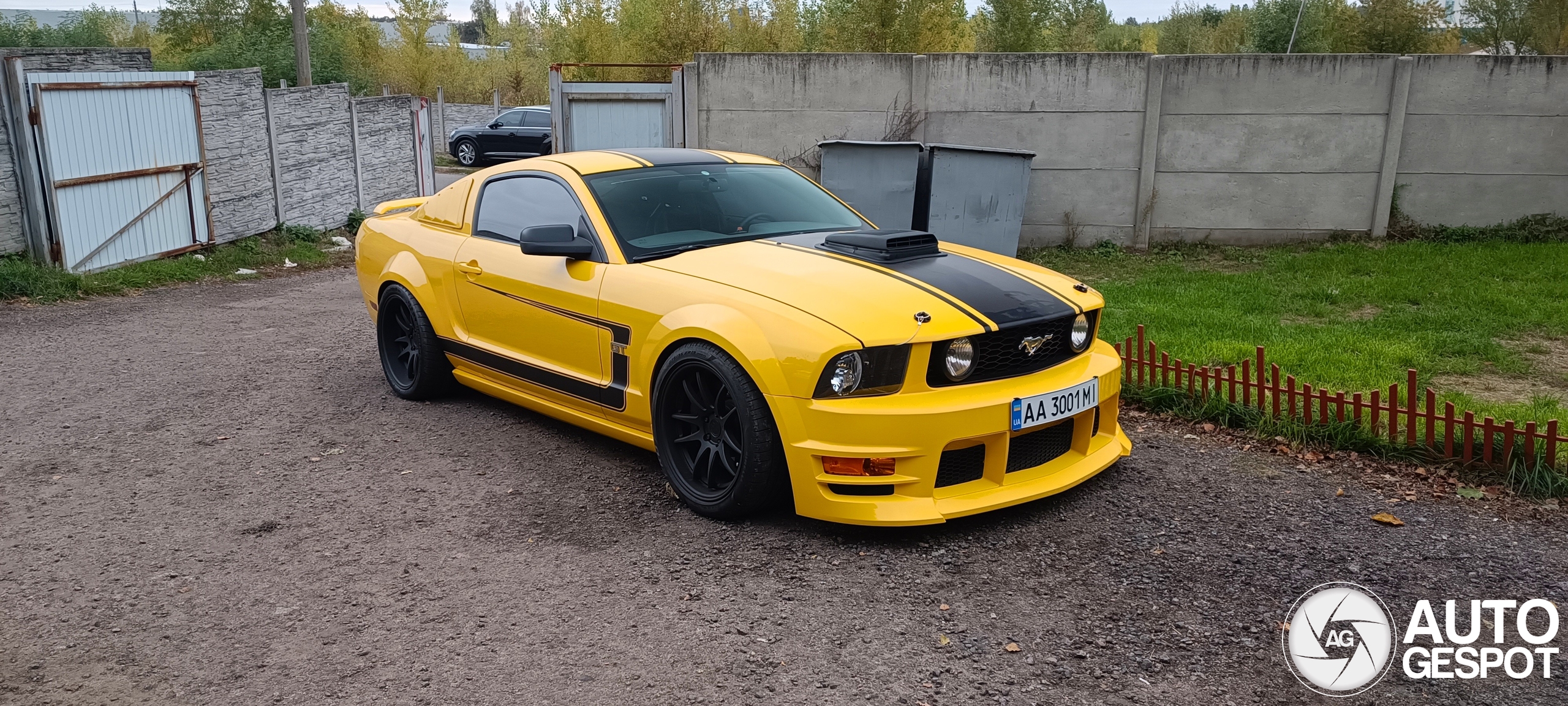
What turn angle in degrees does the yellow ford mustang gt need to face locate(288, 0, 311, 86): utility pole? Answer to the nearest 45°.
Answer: approximately 180°

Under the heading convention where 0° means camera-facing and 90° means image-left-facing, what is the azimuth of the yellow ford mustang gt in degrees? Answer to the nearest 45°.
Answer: approximately 315°

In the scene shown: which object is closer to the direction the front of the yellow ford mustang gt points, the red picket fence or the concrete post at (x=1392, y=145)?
the red picket fence

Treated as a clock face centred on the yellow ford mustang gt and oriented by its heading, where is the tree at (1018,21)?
The tree is roughly at 8 o'clock from the yellow ford mustang gt.

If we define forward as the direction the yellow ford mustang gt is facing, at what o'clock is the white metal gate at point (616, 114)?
The white metal gate is roughly at 7 o'clock from the yellow ford mustang gt.

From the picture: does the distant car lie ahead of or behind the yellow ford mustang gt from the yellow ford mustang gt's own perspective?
behind

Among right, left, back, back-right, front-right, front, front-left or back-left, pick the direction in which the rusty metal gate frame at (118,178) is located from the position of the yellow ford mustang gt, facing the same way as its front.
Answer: back

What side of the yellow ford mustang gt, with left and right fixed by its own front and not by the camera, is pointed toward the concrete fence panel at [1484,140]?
left

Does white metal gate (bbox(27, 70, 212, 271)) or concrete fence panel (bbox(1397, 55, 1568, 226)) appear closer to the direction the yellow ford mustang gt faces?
the concrete fence panel

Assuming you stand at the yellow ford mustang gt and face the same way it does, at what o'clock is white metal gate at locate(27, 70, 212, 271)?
The white metal gate is roughly at 6 o'clock from the yellow ford mustang gt.

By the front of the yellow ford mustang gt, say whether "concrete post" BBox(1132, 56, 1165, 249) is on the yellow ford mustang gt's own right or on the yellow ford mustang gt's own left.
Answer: on the yellow ford mustang gt's own left

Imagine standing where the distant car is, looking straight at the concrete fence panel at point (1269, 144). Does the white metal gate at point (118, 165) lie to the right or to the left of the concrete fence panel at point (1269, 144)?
right

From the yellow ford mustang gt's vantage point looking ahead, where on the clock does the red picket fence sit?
The red picket fence is roughly at 10 o'clock from the yellow ford mustang gt.
